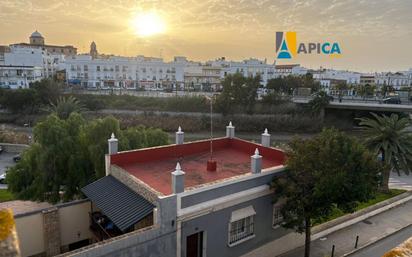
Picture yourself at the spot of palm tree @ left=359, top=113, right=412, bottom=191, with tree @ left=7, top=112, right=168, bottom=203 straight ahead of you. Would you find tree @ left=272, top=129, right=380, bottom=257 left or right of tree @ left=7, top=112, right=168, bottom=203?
left

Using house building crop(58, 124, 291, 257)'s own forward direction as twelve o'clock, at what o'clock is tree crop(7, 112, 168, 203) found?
The tree is roughly at 6 o'clock from the house building.

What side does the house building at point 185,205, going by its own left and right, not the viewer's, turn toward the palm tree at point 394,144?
left

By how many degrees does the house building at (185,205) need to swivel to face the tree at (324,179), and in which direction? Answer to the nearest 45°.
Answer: approximately 45° to its left

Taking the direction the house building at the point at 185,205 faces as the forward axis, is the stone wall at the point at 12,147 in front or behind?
behind

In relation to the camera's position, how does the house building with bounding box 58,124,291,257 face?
facing the viewer and to the right of the viewer

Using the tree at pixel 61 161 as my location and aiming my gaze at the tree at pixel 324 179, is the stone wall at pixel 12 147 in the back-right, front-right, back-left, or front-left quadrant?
back-left

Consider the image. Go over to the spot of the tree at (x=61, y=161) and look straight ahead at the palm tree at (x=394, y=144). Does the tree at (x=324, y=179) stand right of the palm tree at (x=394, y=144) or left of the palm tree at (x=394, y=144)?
right
